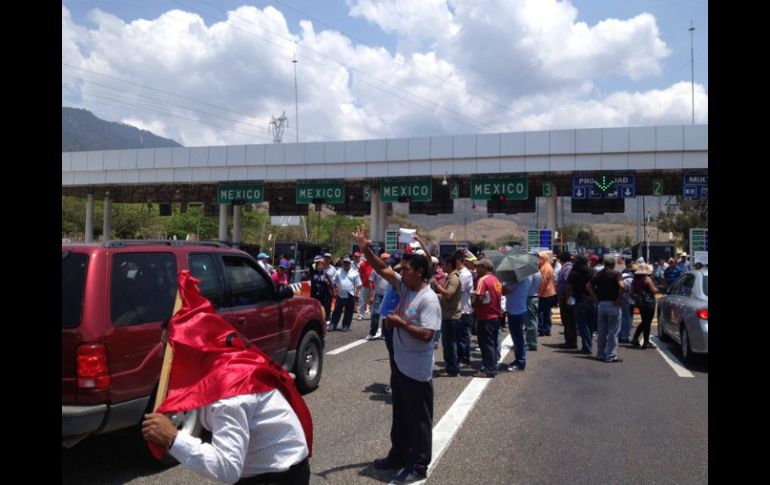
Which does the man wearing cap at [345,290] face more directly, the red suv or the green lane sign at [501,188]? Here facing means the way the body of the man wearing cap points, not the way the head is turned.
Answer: the red suv

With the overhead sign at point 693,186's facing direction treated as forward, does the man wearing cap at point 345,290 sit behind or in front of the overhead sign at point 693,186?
in front

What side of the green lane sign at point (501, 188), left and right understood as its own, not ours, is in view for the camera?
front

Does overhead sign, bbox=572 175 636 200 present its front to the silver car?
yes

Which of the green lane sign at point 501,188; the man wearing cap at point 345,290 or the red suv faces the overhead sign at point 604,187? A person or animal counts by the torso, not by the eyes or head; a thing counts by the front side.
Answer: the red suv

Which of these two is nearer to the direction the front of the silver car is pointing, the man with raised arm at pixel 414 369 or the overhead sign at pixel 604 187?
the overhead sign

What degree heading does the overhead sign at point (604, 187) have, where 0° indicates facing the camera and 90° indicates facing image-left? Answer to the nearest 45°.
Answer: approximately 0°

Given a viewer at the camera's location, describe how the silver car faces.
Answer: facing away from the viewer and to the left of the viewer

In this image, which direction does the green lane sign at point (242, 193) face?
toward the camera

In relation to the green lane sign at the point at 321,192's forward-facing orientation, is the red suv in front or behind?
in front

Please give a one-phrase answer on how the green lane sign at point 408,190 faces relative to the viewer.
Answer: facing the viewer

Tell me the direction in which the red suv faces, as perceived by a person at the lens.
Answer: facing away from the viewer and to the right of the viewer

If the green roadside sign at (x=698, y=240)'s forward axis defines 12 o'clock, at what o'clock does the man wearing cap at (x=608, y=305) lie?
The man wearing cap is roughly at 12 o'clock from the green roadside sign.

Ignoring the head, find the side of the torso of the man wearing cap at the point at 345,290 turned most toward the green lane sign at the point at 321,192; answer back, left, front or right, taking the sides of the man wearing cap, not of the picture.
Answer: back

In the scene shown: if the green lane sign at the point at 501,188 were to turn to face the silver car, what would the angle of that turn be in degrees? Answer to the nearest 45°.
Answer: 0° — it already faces it

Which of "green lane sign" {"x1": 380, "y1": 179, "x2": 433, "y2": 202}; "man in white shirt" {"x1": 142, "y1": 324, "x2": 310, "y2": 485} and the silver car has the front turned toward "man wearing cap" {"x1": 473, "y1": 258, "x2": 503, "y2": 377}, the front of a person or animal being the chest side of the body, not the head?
the green lane sign

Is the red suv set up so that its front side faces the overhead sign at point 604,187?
yes

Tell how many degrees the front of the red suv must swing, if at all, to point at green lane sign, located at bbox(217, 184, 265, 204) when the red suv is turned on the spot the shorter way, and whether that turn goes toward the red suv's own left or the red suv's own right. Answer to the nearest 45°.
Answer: approximately 45° to the red suv's own left
